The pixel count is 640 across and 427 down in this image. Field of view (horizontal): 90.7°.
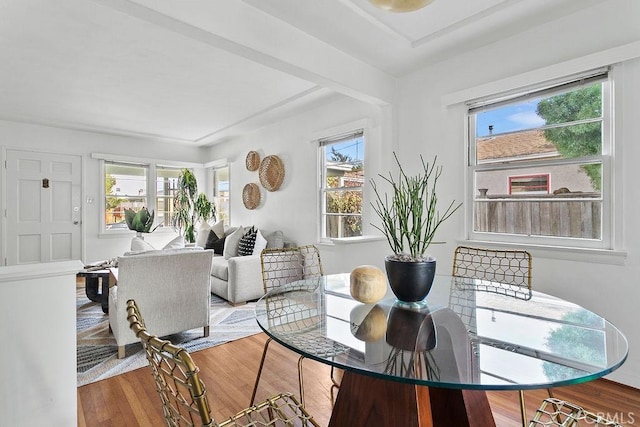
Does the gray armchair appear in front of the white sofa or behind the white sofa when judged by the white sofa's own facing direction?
in front

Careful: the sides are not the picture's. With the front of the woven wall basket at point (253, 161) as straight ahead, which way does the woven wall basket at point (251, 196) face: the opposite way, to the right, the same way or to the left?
the same way

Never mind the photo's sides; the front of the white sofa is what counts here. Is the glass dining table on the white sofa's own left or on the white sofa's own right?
on the white sofa's own left

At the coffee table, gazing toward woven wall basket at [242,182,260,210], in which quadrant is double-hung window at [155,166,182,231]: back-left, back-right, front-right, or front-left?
front-left

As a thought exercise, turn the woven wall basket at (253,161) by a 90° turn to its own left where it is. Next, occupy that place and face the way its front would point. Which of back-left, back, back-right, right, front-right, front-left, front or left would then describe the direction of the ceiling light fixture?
front-right

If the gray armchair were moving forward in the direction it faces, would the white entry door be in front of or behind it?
in front

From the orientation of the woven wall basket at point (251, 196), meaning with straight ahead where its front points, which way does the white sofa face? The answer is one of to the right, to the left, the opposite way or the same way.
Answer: the same way

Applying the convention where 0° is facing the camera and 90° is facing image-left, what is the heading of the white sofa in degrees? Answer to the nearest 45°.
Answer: approximately 45°

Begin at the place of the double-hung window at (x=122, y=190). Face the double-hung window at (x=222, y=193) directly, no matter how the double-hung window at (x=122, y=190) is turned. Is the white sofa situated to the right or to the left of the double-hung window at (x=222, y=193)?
right

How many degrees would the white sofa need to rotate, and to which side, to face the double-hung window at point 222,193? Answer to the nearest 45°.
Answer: approximately 135° to its right

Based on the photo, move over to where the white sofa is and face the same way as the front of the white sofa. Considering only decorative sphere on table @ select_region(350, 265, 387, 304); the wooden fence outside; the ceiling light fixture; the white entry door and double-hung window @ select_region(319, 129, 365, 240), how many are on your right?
1

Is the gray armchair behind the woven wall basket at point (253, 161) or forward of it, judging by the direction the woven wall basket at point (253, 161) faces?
forward

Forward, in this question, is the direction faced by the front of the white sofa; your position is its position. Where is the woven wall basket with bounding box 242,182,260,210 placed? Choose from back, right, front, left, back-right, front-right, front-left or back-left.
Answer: back-right

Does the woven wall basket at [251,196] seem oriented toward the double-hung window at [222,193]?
no
